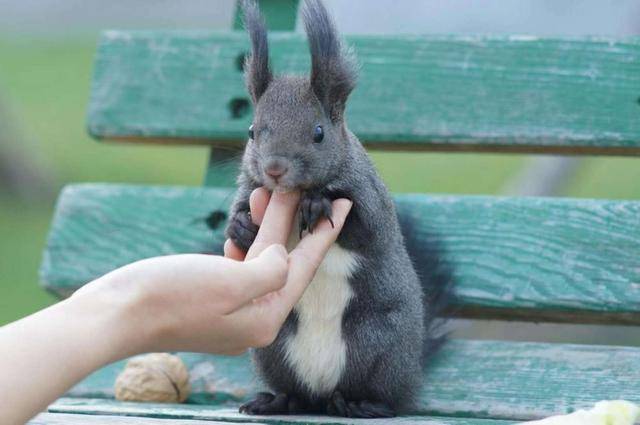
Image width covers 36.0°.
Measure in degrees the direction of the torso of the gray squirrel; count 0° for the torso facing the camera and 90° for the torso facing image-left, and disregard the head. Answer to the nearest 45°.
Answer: approximately 45°

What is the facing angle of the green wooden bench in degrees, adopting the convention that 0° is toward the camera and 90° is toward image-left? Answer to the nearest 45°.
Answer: approximately 0°
